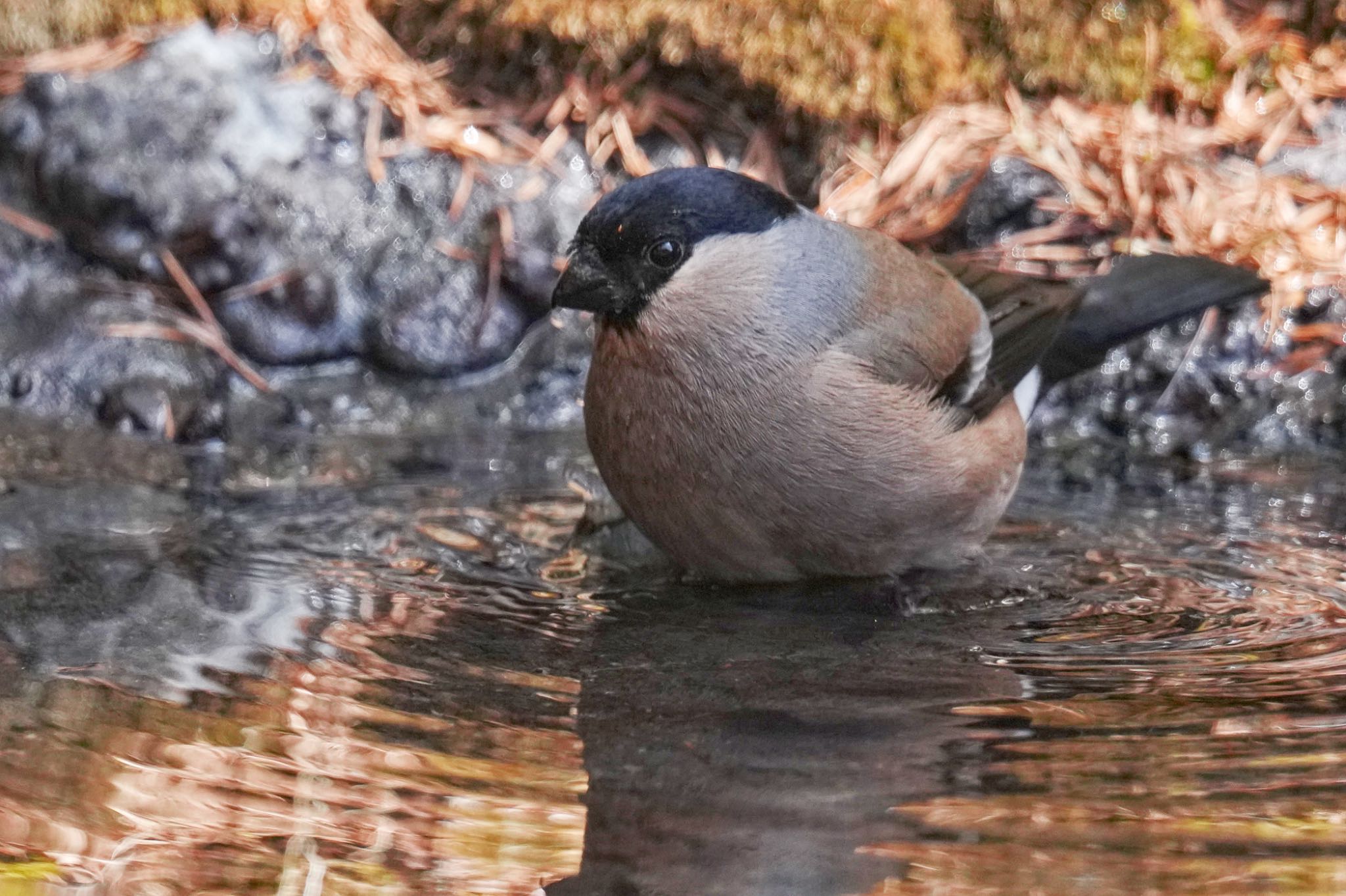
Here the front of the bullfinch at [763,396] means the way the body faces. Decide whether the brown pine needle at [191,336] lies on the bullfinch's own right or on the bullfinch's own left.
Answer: on the bullfinch's own right

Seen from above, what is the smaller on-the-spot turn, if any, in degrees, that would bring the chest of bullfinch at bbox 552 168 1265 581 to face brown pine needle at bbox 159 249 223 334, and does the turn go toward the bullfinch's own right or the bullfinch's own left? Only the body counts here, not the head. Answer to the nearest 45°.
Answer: approximately 90° to the bullfinch's own right

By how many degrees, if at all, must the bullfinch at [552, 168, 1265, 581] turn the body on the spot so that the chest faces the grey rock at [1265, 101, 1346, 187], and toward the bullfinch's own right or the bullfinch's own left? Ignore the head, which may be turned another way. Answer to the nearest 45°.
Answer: approximately 180°

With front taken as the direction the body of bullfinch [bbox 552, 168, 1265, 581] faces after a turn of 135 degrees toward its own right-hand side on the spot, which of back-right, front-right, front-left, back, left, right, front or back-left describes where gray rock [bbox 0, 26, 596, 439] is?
front-left

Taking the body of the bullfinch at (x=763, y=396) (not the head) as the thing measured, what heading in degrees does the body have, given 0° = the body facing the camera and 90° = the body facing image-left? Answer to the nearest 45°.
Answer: approximately 45°

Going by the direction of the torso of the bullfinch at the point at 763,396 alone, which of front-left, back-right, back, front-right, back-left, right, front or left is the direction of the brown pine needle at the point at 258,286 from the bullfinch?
right

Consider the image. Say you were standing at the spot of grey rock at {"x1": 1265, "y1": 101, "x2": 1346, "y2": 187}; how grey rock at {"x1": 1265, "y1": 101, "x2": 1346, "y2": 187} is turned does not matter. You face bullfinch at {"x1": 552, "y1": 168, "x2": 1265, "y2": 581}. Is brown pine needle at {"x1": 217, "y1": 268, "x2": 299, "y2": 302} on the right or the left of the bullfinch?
right

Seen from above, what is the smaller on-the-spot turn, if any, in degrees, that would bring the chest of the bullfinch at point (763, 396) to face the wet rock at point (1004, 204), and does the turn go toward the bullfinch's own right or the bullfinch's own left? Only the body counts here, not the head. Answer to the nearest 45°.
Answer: approximately 135° to the bullfinch's own right

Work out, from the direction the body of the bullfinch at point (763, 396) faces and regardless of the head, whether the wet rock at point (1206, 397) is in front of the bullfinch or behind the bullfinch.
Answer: behind
